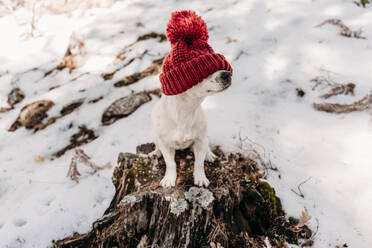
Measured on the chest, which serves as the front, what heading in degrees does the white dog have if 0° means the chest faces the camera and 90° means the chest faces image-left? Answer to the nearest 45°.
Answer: approximately 0°

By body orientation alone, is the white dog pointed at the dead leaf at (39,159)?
no
